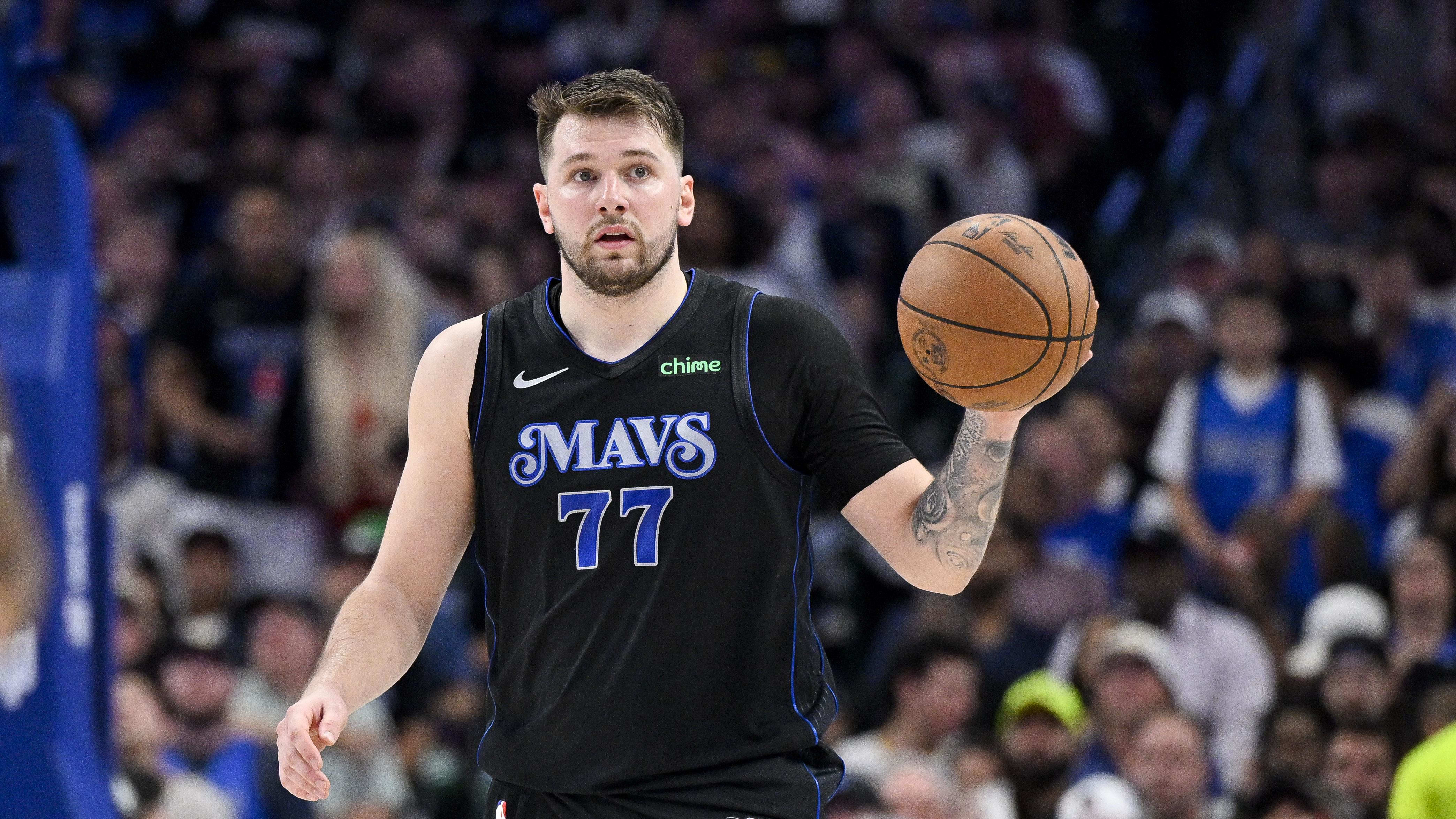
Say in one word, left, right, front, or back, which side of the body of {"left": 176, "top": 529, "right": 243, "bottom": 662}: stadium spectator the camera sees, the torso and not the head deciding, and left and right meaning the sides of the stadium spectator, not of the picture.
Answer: front

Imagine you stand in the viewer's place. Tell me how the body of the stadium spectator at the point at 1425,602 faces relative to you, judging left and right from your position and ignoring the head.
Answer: facing the viewer

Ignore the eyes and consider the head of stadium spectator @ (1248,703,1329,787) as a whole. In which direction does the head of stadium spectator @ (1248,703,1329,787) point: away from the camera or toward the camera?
toward the camera

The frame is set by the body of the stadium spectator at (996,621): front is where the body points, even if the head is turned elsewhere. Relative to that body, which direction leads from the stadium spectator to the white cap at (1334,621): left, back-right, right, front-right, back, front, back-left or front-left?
back-left

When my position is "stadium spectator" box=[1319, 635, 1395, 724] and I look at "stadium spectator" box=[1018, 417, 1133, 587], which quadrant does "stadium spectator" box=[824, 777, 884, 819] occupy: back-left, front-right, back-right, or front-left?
front-left

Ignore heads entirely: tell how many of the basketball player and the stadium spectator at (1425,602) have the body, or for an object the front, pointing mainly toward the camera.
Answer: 2

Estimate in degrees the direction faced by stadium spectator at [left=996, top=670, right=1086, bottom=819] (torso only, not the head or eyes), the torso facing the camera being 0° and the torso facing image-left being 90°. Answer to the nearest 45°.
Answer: approximately 0°

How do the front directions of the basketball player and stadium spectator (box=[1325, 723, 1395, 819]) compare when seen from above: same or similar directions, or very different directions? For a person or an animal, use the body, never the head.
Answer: same or similar directions

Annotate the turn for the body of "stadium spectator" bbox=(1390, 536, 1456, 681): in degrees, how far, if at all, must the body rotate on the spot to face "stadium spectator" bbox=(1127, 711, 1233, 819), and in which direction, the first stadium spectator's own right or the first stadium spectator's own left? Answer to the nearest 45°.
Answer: approximately 45° to the first stadium spectator's own right

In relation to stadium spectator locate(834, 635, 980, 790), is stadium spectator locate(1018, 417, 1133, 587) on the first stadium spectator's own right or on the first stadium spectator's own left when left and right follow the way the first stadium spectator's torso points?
on the first stadium spectator's own left

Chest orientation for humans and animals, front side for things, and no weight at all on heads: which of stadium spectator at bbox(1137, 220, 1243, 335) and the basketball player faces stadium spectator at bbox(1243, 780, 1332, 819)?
stadium spectator at bbox(1137, 220, 1243, 335)

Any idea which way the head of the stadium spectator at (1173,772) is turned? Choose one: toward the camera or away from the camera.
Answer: toward the camera

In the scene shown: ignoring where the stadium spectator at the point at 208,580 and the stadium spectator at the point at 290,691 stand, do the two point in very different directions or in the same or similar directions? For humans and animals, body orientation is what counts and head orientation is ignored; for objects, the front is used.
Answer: same or similar directions

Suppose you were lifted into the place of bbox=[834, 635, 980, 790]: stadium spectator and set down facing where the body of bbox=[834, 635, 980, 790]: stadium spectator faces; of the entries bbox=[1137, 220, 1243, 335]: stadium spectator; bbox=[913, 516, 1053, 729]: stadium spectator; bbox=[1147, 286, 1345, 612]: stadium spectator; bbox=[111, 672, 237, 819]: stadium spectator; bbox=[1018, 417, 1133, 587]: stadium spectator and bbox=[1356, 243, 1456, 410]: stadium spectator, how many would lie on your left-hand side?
5

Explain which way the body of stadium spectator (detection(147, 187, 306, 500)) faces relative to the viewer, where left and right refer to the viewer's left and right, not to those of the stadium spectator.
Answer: facing the viewer and to the right of the viewer

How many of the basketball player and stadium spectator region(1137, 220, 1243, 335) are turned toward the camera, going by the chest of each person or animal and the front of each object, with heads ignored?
2

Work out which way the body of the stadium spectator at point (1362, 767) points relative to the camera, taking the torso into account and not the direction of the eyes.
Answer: toward the camera

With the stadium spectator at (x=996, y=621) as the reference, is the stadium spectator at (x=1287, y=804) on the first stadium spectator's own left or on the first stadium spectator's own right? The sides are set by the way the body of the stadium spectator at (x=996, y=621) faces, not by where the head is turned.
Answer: on the first stadium spectator's own left
